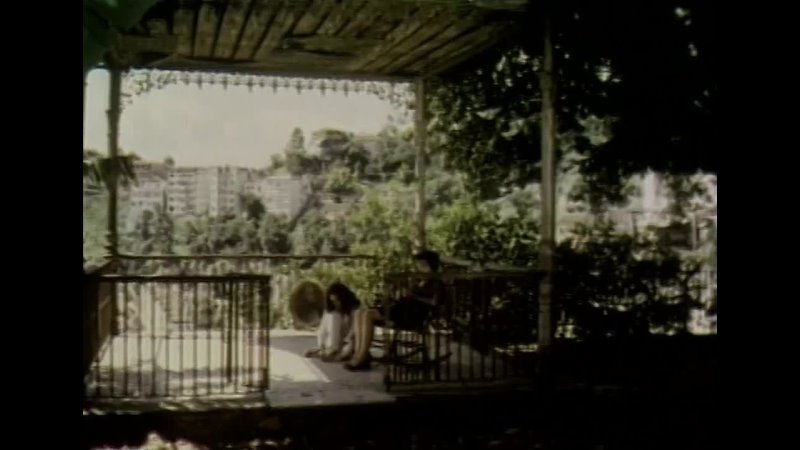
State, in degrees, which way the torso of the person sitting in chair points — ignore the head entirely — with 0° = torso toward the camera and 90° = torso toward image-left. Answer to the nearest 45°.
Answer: approximately 90°

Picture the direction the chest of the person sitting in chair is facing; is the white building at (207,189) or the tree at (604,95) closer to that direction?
the white building

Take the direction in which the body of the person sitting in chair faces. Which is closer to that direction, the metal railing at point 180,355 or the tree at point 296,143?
the metal railing

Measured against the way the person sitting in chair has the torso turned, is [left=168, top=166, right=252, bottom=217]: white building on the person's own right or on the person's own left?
on the person's own right

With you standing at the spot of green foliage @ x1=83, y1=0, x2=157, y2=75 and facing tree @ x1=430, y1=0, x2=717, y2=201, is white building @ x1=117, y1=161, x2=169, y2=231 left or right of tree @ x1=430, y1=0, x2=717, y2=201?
left

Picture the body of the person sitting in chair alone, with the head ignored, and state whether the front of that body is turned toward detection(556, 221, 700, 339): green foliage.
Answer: no

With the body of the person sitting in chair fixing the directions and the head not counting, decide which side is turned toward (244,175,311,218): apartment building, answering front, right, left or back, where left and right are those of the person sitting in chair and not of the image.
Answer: right

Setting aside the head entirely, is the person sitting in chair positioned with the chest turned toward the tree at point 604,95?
no

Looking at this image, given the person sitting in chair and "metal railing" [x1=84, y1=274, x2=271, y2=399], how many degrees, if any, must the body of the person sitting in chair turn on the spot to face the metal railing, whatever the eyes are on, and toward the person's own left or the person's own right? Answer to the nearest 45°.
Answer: approximately 45° to the person's own left

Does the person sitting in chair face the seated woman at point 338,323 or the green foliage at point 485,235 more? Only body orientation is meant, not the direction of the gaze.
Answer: the seated woman
